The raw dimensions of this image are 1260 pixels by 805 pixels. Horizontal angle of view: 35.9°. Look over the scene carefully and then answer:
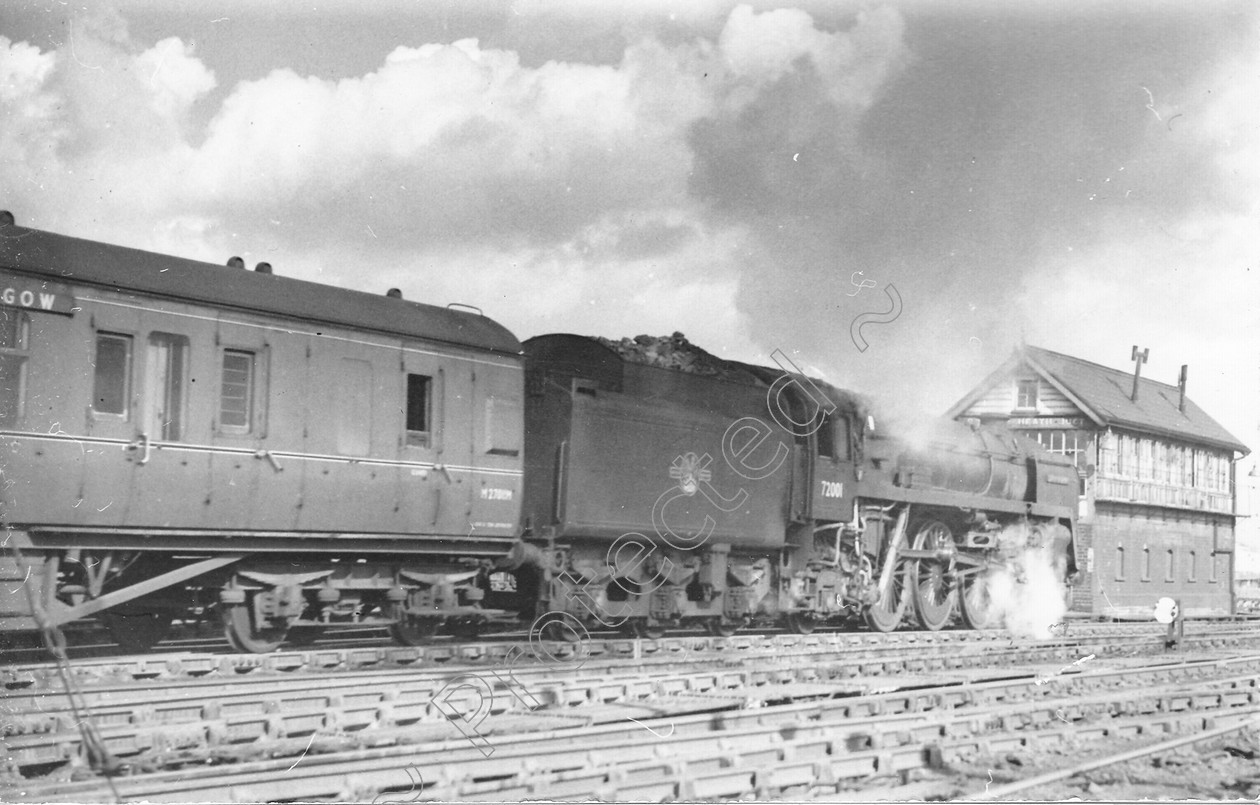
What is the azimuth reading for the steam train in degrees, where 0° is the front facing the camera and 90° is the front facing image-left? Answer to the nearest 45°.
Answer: approximately 225°
